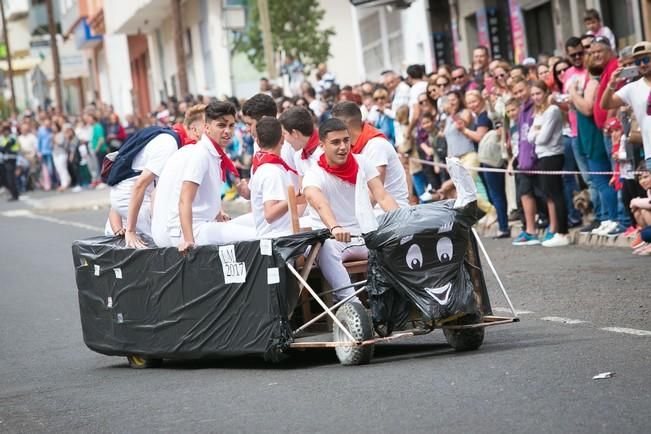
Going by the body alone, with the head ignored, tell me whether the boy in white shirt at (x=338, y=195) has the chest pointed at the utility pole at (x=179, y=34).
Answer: no

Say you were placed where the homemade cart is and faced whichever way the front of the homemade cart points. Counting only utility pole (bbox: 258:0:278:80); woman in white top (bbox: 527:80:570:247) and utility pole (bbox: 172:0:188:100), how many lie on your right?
0

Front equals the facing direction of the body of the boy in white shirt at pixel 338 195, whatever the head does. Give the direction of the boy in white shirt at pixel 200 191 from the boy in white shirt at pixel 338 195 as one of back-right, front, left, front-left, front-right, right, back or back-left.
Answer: back

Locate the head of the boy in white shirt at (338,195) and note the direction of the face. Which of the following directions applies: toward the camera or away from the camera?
toward the camera

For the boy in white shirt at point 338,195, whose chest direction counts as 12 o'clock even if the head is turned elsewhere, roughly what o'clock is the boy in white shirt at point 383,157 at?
the boy in white shirt at point 383,157 is roughly at 8 o'clock from the boy in white shirt at point 338,195.

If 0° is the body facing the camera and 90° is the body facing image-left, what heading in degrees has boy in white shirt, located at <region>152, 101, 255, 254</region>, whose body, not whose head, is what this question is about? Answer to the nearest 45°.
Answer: approximately 270°

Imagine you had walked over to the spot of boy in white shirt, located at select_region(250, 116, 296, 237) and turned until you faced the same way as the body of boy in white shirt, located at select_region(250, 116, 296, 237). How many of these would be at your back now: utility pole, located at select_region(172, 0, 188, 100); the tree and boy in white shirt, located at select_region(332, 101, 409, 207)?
0

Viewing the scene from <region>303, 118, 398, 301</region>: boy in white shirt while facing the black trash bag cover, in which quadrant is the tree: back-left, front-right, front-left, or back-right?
back-left

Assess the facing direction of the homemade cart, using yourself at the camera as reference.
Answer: facing the viewer and to the right of the viewer

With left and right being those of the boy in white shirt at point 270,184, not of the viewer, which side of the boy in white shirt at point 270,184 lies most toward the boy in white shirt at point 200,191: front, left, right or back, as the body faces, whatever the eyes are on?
left
